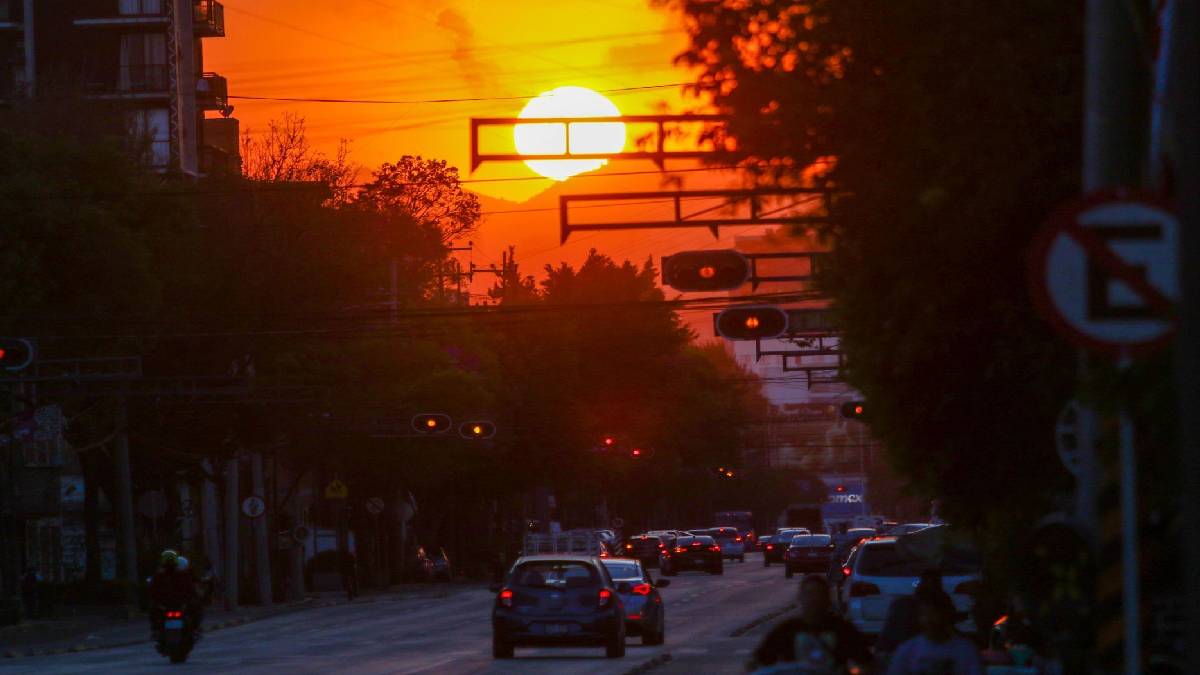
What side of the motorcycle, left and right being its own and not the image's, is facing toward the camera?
back

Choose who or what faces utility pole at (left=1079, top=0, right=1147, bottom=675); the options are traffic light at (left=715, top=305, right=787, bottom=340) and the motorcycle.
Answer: the traffic light

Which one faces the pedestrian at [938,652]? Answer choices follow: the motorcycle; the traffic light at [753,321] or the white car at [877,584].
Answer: the traffic light

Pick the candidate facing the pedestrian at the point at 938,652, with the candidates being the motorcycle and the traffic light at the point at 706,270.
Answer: the traffic light

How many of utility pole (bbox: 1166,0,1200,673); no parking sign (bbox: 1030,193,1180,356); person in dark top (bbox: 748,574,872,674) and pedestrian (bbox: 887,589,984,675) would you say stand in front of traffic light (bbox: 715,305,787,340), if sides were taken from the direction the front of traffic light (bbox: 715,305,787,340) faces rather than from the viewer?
4

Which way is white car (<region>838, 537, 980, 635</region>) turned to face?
away from the camera

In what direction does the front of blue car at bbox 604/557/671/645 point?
away from the camera

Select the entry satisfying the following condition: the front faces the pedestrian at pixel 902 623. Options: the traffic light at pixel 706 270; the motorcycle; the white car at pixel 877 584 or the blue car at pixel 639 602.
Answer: the traffic light

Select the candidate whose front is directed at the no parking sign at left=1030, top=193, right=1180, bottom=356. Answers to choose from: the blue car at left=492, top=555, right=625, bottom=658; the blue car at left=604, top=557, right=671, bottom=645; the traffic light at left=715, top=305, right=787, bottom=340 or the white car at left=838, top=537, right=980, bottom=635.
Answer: the traffic light

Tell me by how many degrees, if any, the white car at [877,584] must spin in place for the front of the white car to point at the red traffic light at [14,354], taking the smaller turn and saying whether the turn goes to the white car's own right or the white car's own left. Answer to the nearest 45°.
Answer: approximately 90° to the white car's own left

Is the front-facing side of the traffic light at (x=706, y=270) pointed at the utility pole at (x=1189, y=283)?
yes

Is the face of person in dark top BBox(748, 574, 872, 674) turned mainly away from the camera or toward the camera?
away from the camera

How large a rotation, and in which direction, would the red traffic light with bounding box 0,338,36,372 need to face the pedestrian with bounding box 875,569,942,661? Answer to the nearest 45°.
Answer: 0° — it already faces them
